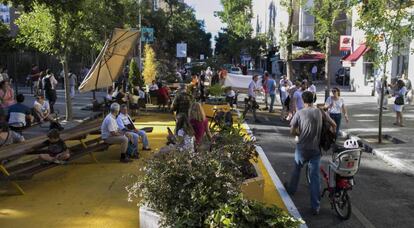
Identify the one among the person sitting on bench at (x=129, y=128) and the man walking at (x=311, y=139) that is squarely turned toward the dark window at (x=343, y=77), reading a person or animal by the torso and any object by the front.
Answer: the man walking

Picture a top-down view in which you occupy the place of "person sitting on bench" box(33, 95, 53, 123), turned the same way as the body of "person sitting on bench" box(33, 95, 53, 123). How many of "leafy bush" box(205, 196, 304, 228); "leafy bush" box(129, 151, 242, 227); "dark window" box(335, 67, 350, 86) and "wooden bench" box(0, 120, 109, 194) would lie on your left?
1

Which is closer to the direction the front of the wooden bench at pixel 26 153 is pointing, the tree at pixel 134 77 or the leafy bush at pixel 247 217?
the leafy bush

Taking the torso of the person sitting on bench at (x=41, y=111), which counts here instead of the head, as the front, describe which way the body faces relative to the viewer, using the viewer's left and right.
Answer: facing the viewer and to the right of the viewer

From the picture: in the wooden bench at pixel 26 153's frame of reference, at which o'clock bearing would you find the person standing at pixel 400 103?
The person standing is roughly at 10 o'clock from the wooden bench.

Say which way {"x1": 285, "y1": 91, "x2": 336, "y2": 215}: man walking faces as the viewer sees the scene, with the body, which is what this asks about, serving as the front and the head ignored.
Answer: away from the camera

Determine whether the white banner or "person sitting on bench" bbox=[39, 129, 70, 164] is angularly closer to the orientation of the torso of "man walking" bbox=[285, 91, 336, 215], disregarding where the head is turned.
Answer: the white banner
